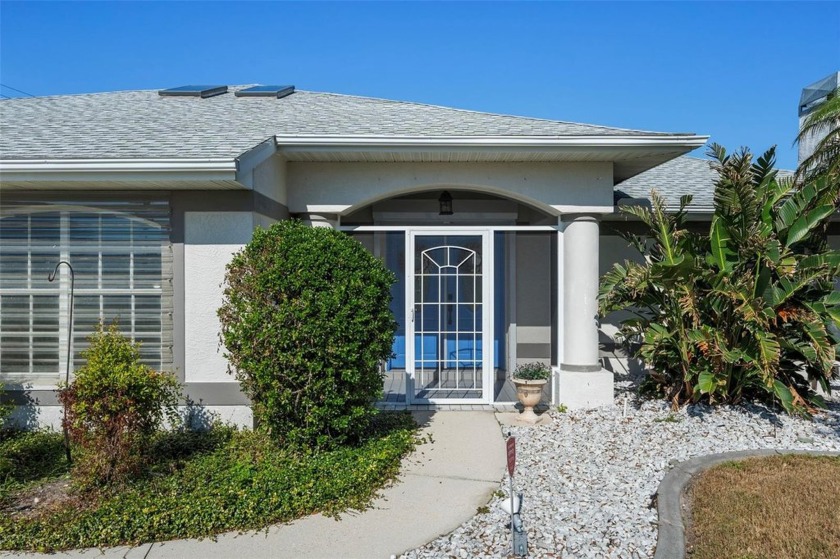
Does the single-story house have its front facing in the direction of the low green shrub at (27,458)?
no

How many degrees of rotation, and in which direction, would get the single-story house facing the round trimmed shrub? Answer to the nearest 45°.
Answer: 0° — it already faces it

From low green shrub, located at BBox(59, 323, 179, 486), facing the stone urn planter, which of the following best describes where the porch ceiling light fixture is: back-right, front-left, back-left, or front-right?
front-left

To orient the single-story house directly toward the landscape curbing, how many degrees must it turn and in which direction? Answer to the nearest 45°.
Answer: approximately 45° to its left

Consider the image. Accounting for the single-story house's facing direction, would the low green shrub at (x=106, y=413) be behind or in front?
in front

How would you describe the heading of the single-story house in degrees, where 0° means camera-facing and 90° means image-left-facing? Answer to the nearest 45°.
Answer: approximately 0°
